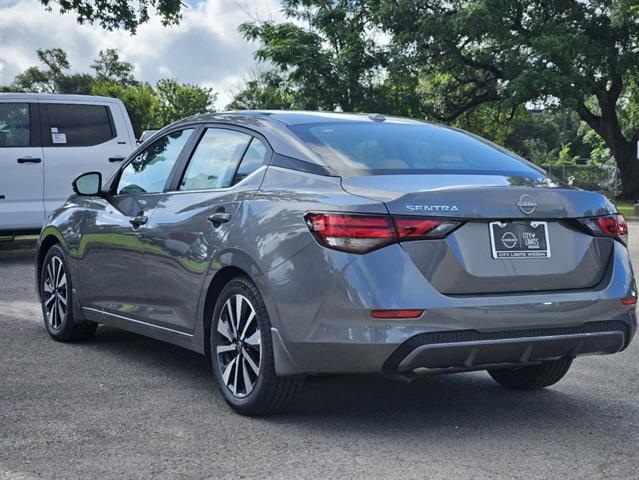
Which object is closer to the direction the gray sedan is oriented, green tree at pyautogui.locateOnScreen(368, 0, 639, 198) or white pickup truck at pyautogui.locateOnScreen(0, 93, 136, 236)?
the white pickup truck

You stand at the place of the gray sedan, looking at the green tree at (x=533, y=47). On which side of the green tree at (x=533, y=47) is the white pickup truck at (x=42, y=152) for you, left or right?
left

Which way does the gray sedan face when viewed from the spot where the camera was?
facing away from the viewer and to the left of the viewer

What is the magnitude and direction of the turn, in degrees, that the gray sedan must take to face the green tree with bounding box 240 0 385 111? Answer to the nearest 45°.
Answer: approximately 45° to its right

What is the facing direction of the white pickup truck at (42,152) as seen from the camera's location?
facing to the left of the viewer
